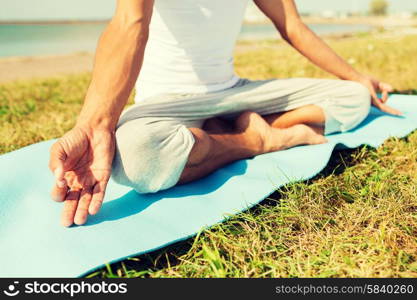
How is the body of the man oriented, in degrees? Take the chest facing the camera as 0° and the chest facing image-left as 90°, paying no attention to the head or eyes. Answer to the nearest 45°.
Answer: approximately 315°
